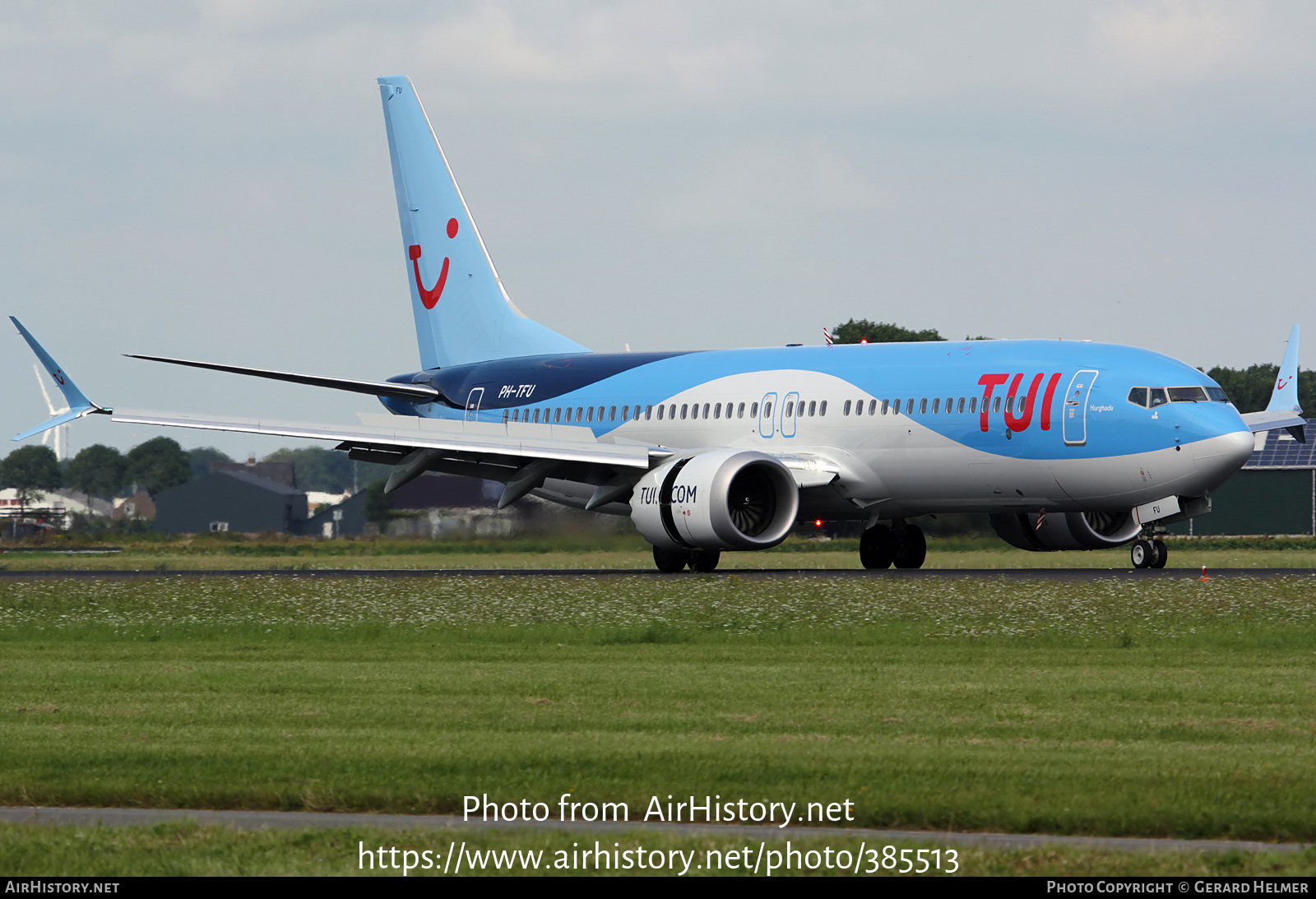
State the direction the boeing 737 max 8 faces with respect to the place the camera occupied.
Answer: facing the viewer and to the right of the viewer
